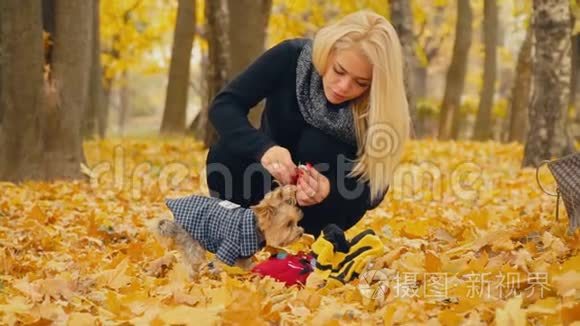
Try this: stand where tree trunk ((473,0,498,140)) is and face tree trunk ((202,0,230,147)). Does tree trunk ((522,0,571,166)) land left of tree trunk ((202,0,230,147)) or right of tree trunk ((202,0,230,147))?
left

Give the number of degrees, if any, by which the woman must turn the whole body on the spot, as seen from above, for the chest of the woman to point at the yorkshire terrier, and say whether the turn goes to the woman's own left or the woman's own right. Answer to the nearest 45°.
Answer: approximately 45° to the woman's own right

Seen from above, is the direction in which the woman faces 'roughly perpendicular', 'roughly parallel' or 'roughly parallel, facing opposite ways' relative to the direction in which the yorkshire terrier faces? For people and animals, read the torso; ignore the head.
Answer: roughly perpendicular

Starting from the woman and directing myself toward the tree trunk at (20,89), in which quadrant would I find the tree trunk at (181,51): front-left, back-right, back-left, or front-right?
front-right

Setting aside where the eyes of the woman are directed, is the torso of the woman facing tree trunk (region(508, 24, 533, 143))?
no

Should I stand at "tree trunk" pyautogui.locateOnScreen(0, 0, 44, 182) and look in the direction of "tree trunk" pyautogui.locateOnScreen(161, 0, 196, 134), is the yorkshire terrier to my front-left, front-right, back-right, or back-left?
back-right

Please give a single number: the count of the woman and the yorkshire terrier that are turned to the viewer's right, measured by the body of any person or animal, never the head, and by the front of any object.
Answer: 1

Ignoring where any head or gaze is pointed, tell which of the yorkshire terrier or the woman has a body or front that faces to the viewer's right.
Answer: the yorkshire terrier

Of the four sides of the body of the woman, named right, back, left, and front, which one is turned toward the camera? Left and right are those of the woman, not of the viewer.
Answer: front

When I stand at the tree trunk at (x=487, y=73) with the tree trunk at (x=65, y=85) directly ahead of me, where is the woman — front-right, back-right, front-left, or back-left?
front-left

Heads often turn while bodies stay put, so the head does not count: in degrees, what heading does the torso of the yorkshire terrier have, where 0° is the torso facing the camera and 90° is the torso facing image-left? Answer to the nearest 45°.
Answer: approximately 270°

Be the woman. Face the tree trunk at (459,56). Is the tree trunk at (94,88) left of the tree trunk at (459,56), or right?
left

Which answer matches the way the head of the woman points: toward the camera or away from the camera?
toward the camera

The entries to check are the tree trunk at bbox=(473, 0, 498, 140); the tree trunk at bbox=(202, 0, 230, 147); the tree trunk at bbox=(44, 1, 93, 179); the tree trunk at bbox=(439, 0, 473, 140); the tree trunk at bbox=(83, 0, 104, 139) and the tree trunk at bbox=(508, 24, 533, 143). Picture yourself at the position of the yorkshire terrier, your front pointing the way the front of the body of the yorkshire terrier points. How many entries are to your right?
0

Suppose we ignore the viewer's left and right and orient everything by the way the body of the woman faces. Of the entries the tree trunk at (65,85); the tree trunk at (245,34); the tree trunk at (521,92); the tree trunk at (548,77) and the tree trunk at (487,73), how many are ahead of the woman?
0

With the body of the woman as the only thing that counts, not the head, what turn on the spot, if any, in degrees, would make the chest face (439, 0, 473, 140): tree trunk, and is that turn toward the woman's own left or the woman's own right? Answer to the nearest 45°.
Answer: approximately 180°

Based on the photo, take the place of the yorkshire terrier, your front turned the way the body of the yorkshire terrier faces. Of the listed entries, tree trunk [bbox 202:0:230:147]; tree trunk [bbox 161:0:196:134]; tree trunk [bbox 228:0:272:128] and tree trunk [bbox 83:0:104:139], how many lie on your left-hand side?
4
